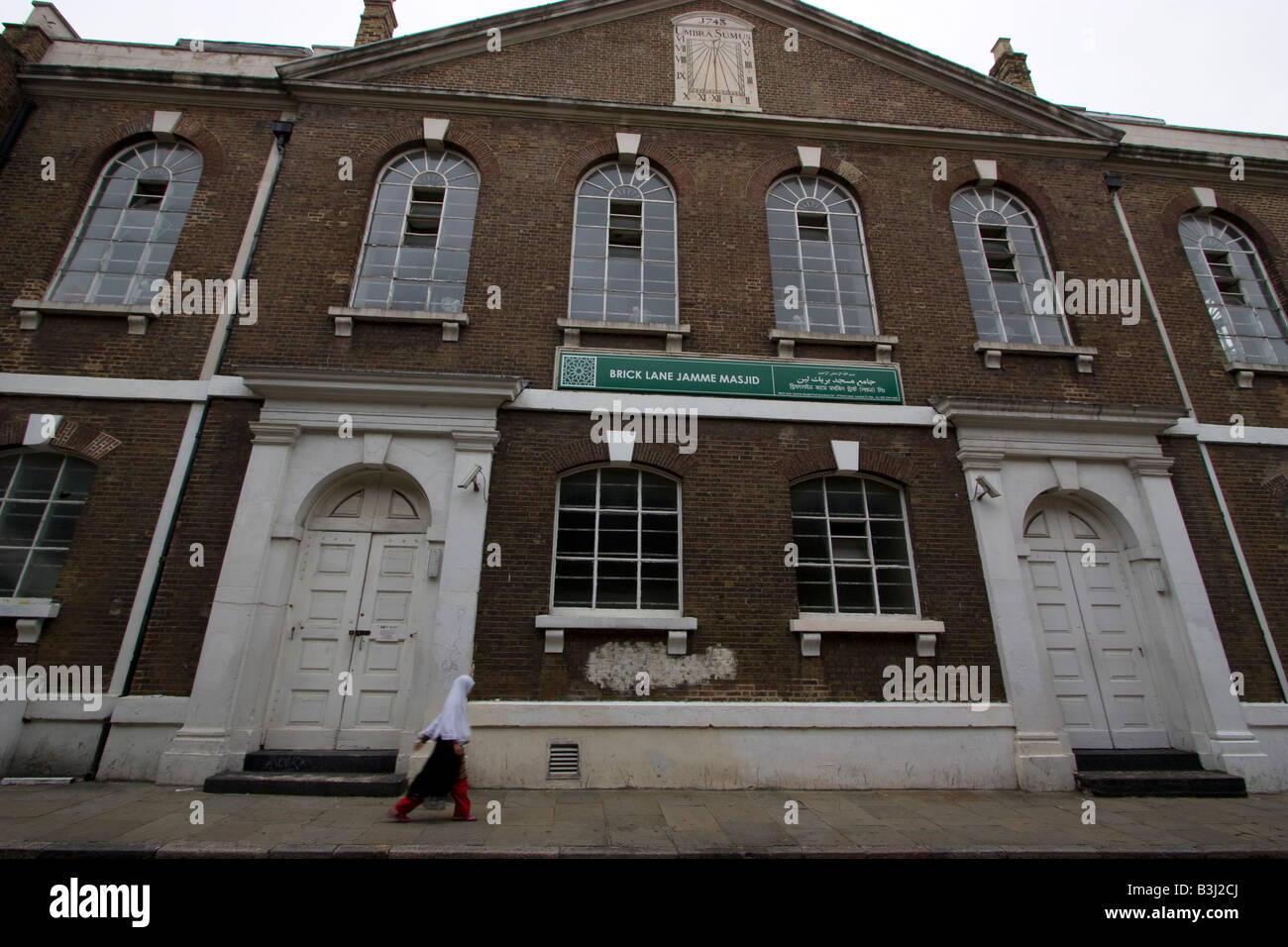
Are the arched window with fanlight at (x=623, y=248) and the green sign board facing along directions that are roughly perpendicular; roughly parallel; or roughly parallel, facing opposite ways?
roughly parallel

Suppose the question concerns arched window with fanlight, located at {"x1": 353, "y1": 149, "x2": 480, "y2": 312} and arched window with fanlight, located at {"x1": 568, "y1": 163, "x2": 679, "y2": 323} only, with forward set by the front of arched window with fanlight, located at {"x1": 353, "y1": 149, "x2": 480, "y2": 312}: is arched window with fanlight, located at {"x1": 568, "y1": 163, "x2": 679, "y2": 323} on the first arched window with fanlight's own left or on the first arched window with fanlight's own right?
on the first arched window with fanlight's own left

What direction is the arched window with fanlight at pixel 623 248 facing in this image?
toward the camera

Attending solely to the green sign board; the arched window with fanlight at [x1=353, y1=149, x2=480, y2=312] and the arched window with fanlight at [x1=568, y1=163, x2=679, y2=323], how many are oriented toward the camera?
3

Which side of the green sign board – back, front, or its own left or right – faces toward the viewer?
front

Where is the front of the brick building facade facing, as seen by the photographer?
facing the viewer

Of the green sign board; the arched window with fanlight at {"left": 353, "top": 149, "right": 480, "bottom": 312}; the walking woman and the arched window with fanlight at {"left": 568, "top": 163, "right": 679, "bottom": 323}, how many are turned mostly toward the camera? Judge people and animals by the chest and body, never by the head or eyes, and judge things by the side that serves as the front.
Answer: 3

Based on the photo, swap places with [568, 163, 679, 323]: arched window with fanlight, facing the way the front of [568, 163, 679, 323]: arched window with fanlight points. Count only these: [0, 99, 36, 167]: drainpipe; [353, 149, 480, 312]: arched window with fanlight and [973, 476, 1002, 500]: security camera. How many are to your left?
1

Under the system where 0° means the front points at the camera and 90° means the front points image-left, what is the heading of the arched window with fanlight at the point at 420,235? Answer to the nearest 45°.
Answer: approximately 0°
